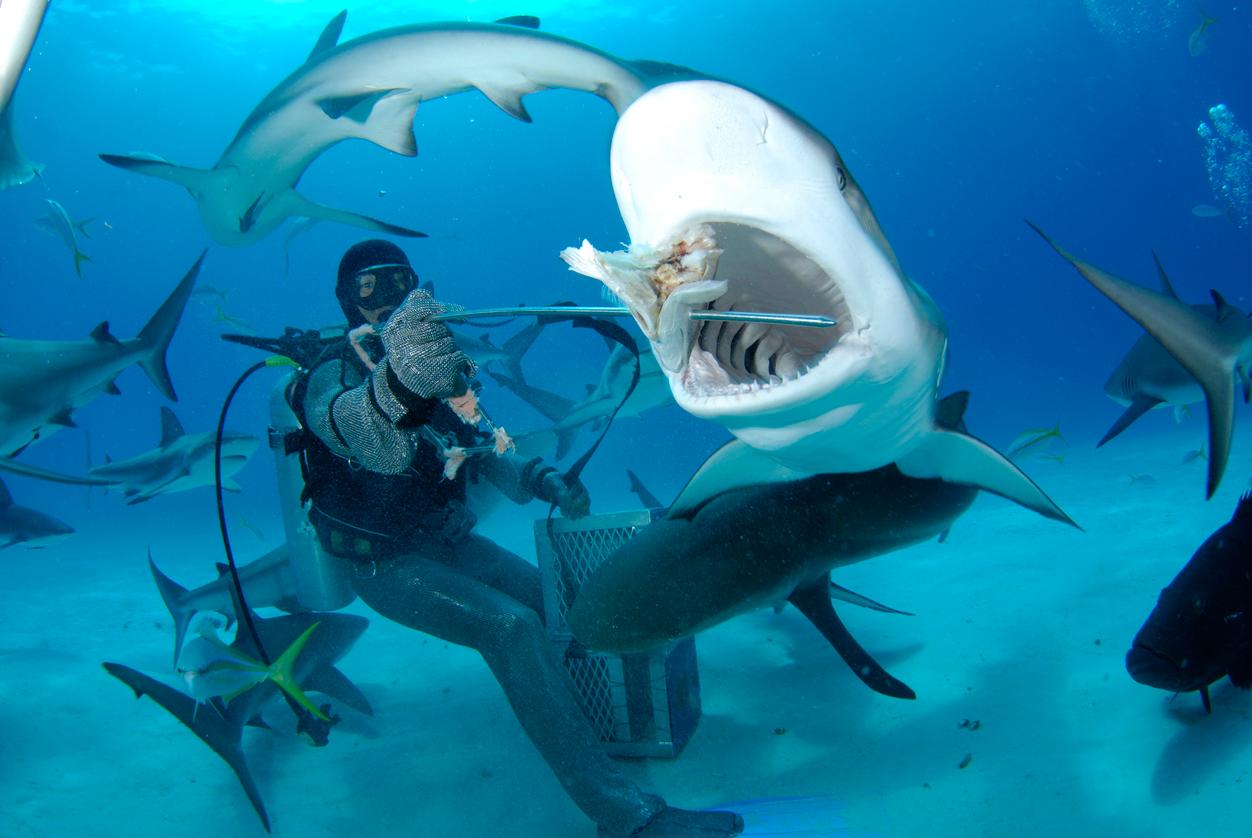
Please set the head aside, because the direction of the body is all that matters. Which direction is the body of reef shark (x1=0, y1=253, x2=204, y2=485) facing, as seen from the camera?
to the viewer's left

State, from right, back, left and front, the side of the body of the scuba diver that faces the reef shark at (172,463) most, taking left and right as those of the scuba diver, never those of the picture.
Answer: back

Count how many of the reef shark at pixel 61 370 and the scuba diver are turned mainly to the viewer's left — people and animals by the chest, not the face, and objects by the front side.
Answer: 1

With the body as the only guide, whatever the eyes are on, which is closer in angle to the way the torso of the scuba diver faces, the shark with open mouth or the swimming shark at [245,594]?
the shark with open mouth

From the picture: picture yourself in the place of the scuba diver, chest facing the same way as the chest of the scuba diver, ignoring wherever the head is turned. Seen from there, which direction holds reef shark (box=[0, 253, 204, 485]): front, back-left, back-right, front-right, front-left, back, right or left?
back

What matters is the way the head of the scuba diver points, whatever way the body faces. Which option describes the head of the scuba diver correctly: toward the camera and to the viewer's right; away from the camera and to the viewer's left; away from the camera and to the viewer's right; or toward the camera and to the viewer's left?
toward the camera and to the viewer's right

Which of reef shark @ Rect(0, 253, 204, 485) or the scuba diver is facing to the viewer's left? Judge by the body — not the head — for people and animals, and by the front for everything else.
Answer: the reef shark

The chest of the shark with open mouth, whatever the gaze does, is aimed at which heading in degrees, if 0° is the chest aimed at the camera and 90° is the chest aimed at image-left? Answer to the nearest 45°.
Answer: approximately 45°
